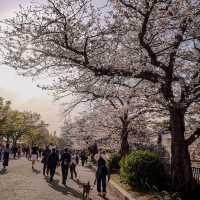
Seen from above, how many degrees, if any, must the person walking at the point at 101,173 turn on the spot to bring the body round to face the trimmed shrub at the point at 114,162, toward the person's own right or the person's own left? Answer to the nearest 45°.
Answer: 0° — they already face it

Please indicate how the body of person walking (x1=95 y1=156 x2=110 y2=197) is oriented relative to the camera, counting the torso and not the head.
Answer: away from the camera
